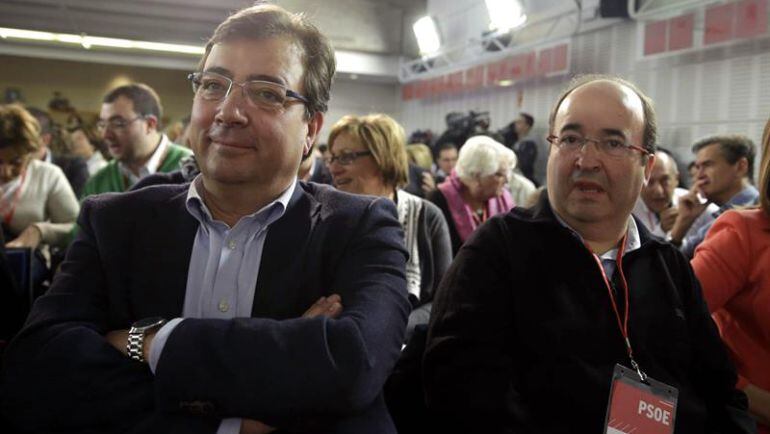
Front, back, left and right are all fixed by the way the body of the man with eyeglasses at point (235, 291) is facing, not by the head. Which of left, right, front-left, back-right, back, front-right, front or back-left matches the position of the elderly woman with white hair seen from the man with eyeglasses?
back-left

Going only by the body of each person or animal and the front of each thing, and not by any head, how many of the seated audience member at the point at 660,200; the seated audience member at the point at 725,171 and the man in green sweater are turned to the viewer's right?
0

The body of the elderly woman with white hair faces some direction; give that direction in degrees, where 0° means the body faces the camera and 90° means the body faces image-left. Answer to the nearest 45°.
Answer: approximately 315°

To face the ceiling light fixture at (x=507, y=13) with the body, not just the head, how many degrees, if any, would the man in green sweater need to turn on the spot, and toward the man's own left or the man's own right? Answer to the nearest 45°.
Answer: approximately 180°

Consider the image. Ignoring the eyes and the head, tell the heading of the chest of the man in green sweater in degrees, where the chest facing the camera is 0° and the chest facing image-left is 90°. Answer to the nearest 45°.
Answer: approximately 45°

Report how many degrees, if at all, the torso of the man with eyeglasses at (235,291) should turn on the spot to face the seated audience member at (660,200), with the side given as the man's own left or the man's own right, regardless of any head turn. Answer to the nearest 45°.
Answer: approximately 135° to the man's own left

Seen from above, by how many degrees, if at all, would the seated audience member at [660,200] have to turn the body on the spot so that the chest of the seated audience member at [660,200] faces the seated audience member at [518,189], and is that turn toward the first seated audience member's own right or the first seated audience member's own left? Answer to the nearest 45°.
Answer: approximately 90° to the first seated audience member's own right

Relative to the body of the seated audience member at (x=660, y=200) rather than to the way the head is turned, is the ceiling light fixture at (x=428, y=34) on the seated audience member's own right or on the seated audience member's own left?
on the seated audience member's own right

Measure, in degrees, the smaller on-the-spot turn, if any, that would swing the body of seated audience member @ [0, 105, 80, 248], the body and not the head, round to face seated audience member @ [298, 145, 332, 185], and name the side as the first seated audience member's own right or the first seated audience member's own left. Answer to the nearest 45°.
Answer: approximately 90° to the first seated audience member's own left

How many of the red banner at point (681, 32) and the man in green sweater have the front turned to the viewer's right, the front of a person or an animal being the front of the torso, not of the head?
0

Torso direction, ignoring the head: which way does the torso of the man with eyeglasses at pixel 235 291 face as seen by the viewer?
toward the camera

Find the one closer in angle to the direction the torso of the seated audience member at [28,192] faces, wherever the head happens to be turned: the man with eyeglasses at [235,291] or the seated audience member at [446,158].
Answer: the man with eyeglasses

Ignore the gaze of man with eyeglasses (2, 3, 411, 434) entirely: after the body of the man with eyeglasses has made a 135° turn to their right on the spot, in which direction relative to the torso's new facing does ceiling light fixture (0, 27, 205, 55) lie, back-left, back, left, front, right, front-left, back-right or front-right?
front-right

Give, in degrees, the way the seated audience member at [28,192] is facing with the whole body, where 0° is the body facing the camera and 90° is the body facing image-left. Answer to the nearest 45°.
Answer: approximately 45°

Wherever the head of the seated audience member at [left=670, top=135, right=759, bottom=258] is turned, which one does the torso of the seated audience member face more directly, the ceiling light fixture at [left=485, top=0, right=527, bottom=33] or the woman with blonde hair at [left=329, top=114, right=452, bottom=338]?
the woman with blonde hair

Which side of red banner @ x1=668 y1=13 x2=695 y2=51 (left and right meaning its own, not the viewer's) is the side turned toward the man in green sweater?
front

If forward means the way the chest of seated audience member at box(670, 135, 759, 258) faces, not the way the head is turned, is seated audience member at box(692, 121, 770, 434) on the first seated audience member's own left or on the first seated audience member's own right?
on the first seated audience member's own left

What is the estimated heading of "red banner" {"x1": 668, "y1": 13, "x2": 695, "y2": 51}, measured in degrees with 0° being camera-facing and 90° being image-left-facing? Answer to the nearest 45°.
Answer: approximately 45°

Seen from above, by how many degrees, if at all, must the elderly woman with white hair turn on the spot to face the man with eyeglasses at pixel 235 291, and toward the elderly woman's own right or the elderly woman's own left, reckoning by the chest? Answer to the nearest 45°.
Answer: approximately 45° to the elderly woman's own right

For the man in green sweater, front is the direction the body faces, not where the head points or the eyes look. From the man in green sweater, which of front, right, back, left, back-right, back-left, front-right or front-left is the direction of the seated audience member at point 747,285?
left
